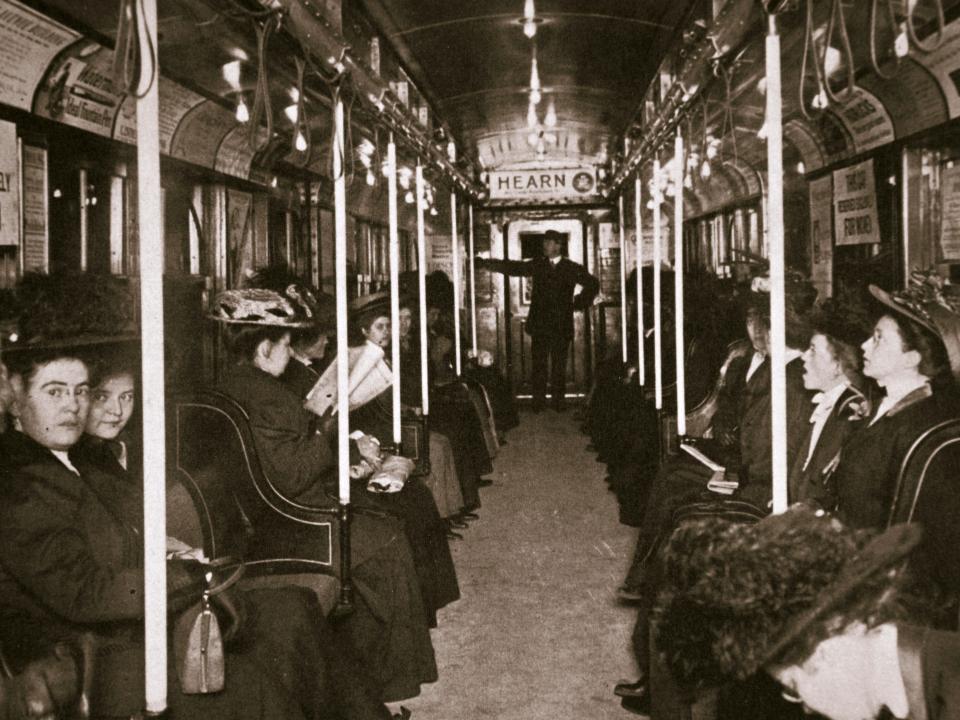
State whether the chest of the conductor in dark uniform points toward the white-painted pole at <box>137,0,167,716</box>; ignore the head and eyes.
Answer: yes

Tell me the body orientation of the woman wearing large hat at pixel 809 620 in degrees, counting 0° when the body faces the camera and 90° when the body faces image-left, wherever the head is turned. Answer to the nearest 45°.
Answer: approximately 90°

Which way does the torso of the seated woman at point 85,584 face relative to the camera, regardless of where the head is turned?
to the viewer's right

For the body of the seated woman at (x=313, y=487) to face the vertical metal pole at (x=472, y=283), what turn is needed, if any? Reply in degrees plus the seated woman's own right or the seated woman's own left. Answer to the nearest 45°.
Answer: approximately 90° to the seated woman's own left

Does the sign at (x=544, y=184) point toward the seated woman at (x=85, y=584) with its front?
yes

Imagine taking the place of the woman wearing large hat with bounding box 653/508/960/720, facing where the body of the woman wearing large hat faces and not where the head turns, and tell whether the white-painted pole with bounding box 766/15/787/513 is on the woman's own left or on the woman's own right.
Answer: on the woman's own right

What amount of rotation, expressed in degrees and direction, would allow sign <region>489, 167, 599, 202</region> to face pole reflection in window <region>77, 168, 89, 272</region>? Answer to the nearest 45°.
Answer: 0° — it already faces it

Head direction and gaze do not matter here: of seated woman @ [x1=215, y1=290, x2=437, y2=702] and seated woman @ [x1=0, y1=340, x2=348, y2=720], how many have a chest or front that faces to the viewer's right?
2
